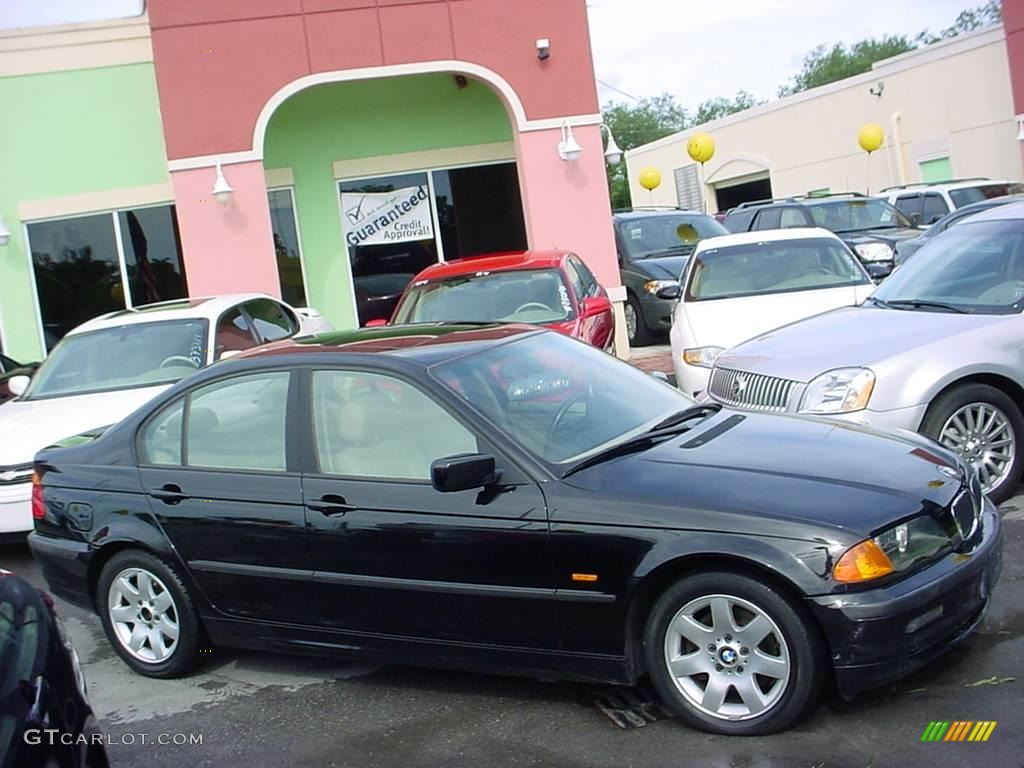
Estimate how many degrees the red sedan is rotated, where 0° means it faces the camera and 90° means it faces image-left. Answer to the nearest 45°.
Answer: approximately 45°

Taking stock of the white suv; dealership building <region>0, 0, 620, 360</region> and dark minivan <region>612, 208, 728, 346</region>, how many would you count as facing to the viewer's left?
0

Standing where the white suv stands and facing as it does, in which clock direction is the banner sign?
The banner sign is roughly at 3 o'clock from the white suv.

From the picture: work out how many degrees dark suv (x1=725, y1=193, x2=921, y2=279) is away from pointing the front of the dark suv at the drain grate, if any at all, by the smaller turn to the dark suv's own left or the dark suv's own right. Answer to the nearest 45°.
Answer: approximately 45° to the dark suv's own right

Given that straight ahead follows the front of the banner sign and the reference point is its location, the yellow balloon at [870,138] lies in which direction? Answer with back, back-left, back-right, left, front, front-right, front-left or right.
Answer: back-left

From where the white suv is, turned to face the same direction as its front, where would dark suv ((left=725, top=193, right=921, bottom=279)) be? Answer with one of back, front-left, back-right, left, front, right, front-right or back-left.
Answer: right

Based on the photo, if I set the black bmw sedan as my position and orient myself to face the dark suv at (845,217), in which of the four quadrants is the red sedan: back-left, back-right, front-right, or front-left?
front-left

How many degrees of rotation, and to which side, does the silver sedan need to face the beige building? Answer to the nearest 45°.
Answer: approximately 135° to its right

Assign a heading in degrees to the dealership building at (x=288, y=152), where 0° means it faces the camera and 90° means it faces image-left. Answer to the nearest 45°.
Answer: approximately 0°

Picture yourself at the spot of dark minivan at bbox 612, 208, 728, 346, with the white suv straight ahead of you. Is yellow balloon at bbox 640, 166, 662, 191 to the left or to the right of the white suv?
left

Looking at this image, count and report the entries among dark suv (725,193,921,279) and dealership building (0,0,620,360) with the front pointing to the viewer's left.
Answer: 0

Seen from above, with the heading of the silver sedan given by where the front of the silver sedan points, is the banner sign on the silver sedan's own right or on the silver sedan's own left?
on the silver sedan's own right

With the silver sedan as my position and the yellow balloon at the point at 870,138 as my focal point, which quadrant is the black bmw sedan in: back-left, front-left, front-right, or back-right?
back-left

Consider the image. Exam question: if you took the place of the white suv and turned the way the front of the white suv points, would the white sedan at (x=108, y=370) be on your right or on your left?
on your right

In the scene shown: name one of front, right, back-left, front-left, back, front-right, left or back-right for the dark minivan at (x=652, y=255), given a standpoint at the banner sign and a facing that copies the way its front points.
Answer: left

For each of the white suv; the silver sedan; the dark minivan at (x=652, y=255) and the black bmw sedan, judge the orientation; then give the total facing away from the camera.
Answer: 0
